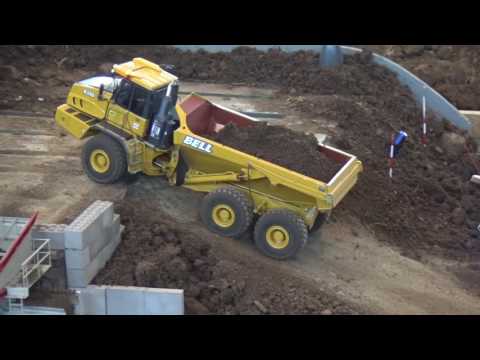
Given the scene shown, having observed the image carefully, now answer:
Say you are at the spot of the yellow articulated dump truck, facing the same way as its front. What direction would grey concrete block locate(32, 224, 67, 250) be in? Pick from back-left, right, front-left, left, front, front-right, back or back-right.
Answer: left

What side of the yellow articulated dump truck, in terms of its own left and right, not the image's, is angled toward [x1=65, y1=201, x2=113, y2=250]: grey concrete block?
left

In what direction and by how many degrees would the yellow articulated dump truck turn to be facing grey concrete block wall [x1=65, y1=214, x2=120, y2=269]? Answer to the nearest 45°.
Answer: approximately 90° to its left

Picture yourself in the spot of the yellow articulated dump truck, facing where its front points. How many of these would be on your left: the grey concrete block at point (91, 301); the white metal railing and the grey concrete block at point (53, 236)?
3

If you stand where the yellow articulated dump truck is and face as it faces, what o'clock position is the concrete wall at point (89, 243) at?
The concrete wall is roughly at 9 o'clock from the yellow articulated dump truck.

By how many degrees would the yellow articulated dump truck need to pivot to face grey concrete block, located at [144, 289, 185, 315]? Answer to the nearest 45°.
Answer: approximately 135° to its left

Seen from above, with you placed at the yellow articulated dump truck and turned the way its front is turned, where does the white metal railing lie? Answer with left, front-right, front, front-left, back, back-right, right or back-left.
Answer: left

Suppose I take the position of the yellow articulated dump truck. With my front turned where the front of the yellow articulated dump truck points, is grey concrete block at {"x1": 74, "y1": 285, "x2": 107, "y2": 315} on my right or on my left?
on my left

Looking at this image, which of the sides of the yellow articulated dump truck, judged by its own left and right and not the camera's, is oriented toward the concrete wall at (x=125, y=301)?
left

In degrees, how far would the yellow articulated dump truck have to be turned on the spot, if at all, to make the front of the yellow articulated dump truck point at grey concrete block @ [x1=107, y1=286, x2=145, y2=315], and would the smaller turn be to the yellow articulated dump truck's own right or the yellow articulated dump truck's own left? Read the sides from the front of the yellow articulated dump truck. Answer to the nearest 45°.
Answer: approximately 90° to the yellow articulated dump truck's own left

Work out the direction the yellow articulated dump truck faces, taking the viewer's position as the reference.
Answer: facing away from the viewer and to the left of the viewer
